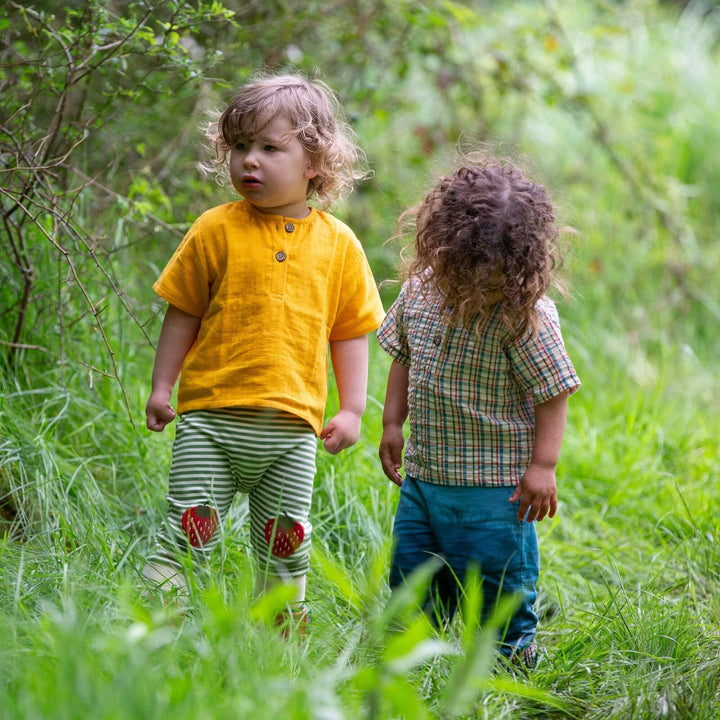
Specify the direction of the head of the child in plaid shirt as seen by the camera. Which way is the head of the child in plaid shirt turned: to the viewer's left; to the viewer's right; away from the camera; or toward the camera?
toward the camera

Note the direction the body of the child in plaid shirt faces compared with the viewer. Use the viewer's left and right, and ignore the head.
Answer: facing the viewer and to the left of the viewer

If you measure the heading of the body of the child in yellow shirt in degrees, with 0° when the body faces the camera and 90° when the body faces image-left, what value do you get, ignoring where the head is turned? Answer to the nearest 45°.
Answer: approximately 0°

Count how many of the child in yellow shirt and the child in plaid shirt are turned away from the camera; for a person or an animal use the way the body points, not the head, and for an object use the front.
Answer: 0

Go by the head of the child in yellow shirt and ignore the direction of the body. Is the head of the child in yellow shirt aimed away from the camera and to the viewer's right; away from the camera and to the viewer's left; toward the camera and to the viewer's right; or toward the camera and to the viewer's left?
toward the camera and to the viewer's left
